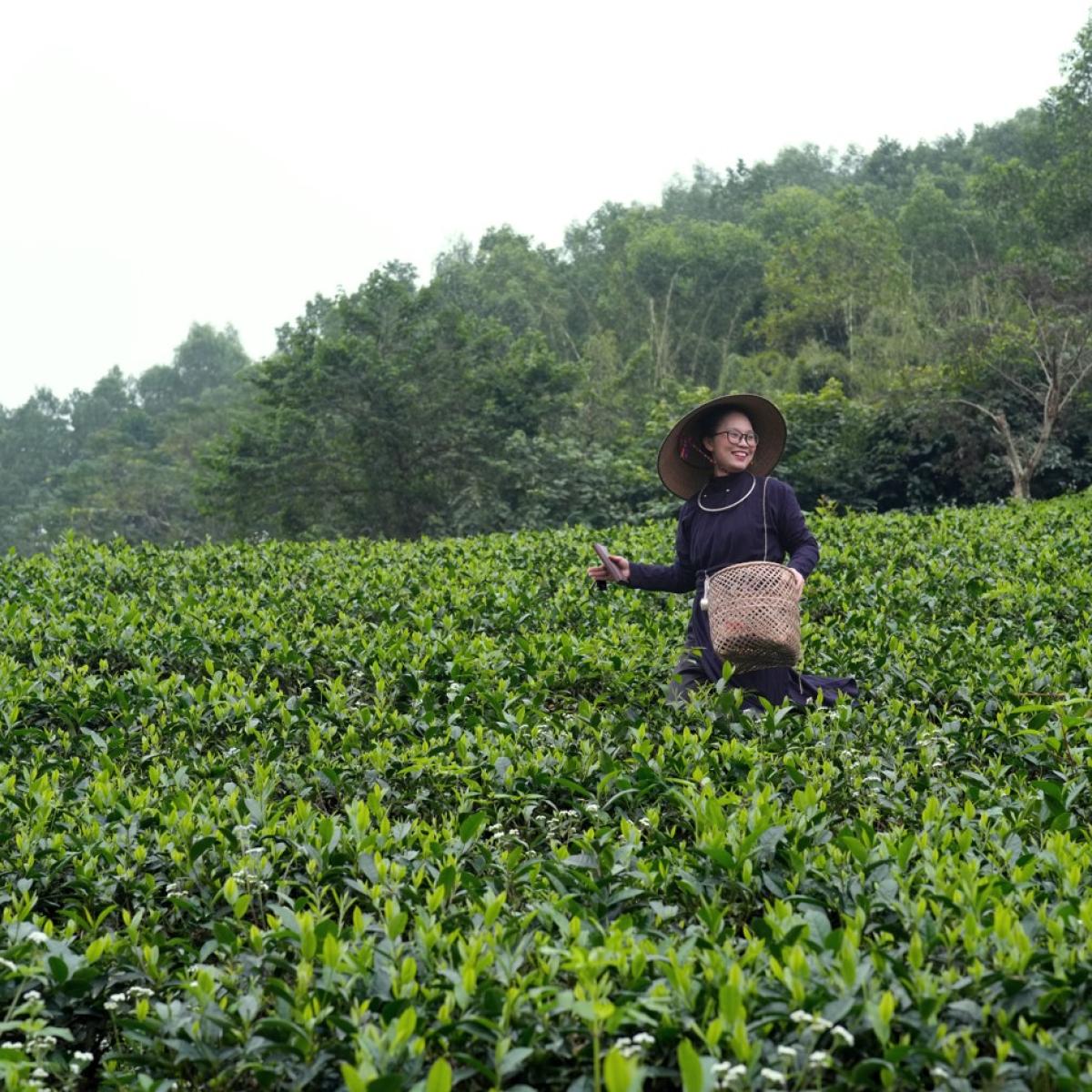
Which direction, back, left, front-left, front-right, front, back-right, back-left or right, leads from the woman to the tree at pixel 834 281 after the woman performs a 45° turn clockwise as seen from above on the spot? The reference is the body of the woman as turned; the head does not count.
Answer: back-right

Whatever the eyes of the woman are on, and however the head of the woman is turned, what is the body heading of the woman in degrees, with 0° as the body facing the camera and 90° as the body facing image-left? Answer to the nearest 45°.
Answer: approximately 0°
